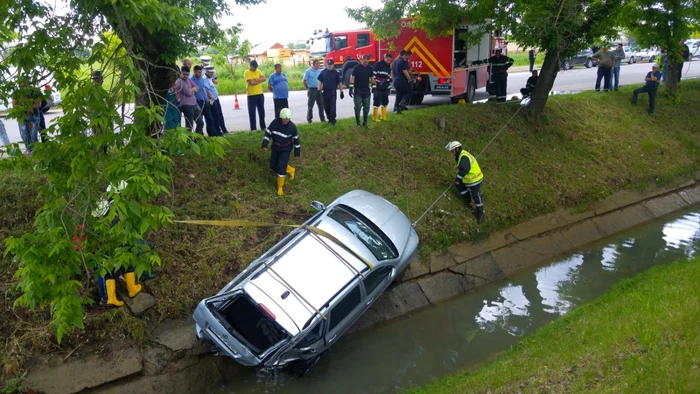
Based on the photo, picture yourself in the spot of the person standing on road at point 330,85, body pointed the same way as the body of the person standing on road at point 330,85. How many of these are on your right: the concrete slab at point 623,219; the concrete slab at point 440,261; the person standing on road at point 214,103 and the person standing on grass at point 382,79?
1

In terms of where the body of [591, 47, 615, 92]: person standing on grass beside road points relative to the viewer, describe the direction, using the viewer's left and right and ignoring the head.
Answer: facing the viewer

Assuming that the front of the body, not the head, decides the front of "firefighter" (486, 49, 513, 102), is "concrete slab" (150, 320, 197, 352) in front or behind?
in front

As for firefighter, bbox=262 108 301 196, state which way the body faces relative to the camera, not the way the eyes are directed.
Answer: toward the camera

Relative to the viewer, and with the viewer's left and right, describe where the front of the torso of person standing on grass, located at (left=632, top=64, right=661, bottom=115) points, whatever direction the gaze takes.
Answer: facing the viewer and to the left of the viewer

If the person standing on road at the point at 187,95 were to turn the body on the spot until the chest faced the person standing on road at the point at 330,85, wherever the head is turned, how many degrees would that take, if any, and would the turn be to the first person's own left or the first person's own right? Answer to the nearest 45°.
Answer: approximately 90° to the first person's own left

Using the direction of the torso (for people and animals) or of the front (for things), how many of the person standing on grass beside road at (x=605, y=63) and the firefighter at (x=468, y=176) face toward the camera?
1

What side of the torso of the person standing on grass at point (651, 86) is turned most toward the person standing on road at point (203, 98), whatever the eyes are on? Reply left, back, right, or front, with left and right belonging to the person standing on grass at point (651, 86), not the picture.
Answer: front

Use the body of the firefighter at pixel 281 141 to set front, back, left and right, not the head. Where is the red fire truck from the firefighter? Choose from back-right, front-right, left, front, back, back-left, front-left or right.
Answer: back-left

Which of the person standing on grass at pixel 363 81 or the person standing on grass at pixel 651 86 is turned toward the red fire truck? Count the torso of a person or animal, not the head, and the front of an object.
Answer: the person standing on grass at pixel 651 86

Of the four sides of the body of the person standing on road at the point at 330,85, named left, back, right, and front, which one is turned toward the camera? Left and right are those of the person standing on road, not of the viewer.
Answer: front

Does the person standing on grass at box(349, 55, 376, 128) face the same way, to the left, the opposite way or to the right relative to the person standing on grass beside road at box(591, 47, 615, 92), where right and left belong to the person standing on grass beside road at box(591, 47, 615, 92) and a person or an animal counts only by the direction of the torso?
the same way

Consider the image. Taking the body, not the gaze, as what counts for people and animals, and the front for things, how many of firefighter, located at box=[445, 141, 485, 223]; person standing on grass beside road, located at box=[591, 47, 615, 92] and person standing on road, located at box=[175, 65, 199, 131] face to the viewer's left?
1

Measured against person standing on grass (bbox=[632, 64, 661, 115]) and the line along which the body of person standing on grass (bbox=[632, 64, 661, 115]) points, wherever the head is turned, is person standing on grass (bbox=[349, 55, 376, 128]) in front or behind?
in front
